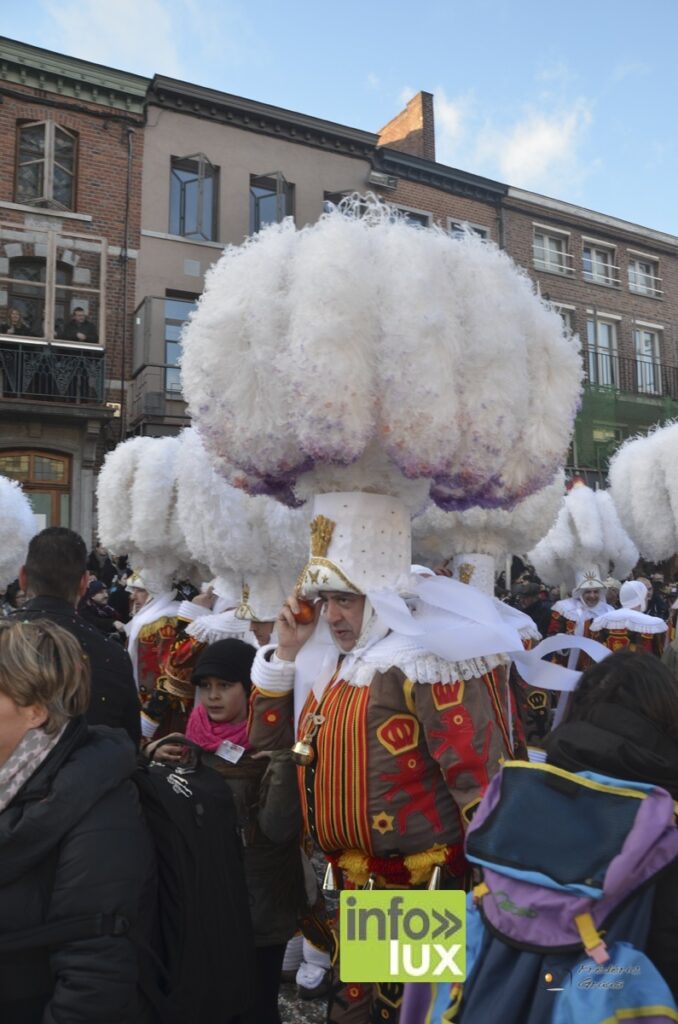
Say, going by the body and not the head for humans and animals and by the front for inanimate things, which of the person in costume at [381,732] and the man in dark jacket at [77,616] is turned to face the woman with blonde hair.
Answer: the person in costume

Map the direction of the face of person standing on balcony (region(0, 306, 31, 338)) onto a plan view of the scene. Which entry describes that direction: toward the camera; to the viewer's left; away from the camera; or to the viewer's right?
toward the camera

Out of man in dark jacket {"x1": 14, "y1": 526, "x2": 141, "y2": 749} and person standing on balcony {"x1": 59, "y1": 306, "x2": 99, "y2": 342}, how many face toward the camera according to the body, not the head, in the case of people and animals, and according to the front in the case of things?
1

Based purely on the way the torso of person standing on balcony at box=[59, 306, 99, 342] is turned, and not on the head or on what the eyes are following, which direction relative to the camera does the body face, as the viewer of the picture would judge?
toward the camera

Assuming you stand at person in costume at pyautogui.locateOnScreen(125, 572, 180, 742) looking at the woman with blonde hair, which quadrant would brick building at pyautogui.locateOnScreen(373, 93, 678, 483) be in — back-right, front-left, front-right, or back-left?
back-left

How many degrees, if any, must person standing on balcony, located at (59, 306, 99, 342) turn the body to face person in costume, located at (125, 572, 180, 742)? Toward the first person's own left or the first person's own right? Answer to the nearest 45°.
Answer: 0° — they already face them

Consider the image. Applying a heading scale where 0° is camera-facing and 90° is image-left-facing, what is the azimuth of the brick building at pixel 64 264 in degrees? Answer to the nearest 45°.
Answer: approximately 315°

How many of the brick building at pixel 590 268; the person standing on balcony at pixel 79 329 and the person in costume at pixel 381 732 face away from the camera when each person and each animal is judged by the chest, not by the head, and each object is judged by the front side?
0

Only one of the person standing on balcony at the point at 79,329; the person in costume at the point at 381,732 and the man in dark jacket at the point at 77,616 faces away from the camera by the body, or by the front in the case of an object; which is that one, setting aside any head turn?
the man in dark jacket

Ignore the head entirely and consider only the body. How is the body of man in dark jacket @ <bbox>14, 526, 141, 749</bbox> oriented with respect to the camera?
away from the camera

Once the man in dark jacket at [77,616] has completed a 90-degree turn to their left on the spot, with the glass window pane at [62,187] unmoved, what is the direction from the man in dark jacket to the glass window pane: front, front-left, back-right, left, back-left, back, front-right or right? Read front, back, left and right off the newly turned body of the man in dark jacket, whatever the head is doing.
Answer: right

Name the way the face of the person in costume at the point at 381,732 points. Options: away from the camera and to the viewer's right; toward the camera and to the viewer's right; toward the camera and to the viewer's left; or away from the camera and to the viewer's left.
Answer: toward the camera and to the viewer's left

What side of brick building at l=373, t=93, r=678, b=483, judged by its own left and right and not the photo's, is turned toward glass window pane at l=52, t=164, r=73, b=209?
right

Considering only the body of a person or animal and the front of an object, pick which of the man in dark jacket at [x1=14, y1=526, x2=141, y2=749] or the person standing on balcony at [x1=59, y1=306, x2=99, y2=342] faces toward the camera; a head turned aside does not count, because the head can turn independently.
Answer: the person standing on balcony

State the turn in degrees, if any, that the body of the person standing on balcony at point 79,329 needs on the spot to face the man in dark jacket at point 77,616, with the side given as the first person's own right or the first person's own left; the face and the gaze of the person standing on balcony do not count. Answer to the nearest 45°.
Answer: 0° — they already face them

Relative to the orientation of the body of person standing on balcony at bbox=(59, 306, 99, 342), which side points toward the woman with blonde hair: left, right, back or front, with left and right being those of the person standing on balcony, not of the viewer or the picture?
front
